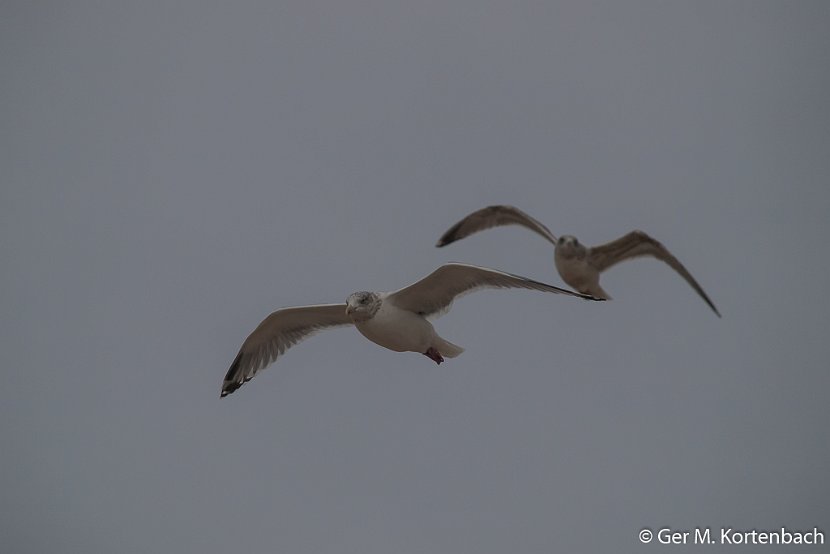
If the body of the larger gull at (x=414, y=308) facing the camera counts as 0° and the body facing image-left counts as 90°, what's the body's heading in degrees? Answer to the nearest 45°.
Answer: approximately 45°

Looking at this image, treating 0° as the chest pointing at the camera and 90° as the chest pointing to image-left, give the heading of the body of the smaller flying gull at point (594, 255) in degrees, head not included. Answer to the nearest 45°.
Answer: approximately 45°

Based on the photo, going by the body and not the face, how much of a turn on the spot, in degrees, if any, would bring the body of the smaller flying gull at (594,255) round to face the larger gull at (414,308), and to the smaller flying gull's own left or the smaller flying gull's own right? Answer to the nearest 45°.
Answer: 0° — it already faces it

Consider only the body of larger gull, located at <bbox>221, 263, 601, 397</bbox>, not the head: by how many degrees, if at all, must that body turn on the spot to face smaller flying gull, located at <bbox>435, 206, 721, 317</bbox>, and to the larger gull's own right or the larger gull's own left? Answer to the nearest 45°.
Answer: approximately 135° to the larger gull's own left
